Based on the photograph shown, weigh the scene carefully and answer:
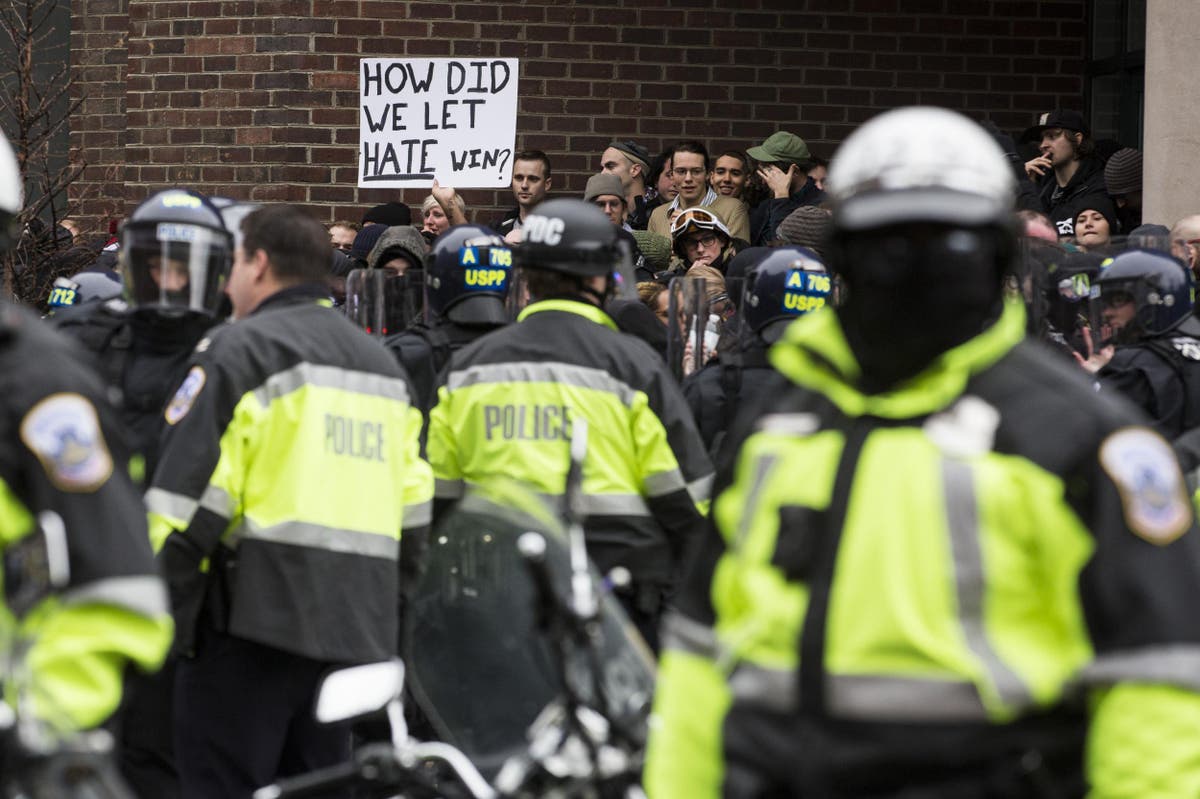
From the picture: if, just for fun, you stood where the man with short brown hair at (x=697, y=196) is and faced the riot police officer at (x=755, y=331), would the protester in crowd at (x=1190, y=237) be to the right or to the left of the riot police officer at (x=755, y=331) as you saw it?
left

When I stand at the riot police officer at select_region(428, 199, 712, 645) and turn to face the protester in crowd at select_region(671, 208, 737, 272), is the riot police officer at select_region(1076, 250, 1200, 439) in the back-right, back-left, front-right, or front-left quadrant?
front-right

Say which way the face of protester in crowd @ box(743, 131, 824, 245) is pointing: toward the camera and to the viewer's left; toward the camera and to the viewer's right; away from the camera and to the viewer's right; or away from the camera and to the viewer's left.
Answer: toward the camera and to the viewer's left

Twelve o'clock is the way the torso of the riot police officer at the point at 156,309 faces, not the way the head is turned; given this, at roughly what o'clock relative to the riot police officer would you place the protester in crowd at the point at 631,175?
The protester in crowd is roughly at 7 o'clock from the riot police officer.

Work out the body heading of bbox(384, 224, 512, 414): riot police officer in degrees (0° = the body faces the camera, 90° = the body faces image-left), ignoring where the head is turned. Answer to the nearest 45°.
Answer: approximately 135°

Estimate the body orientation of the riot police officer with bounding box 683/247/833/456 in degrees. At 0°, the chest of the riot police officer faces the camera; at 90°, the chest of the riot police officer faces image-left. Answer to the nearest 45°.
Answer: approximately 135°

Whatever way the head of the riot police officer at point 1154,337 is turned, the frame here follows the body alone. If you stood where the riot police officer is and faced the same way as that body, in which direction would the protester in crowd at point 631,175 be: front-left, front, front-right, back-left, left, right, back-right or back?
front-right

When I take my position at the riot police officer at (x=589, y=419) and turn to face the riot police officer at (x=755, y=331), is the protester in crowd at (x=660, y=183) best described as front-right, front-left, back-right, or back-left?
front-left

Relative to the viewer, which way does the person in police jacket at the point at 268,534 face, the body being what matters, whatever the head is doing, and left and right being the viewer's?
facing away from the viewer and to the left of the viewer

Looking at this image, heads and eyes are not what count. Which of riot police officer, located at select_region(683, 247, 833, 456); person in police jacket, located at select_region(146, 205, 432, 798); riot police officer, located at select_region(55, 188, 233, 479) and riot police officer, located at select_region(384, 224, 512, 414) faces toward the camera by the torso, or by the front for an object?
riot police officer, located at select_region(55, 188, 233, 479)

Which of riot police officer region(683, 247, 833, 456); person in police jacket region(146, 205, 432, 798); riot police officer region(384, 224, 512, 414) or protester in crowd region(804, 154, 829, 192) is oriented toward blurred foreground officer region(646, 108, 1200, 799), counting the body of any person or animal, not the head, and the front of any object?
the protester in crowd

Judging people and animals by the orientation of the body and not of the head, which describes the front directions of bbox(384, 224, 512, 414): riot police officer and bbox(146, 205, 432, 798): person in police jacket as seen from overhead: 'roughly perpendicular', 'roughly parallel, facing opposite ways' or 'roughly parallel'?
roughly parallel

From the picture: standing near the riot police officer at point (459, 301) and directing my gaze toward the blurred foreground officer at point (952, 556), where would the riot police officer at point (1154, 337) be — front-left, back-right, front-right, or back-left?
front-left

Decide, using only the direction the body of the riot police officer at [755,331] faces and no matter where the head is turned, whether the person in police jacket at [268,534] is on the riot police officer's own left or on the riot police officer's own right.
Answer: on the riot police officer's own left
